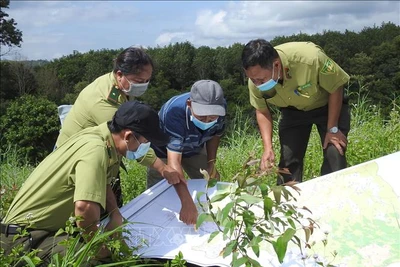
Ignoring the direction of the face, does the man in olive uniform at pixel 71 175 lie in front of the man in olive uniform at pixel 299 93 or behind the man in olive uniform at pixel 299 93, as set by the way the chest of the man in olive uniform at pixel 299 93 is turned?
in front

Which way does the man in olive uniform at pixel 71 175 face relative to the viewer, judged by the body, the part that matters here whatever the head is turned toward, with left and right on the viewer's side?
facing to the right of the viewer

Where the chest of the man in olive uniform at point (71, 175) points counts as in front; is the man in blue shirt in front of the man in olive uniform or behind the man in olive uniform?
in front

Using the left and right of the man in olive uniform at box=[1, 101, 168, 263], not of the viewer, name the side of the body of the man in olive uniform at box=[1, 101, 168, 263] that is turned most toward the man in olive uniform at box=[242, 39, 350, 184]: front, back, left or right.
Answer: front

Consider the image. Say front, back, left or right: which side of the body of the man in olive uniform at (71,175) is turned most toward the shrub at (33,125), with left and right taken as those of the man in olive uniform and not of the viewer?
left

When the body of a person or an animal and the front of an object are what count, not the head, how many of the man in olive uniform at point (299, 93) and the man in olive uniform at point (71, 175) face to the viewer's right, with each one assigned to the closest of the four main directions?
1

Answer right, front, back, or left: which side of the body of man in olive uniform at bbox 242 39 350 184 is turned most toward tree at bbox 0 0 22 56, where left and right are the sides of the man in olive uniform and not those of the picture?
right

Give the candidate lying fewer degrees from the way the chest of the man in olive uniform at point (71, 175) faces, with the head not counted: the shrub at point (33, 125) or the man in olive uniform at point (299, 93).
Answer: the man in olive uniform

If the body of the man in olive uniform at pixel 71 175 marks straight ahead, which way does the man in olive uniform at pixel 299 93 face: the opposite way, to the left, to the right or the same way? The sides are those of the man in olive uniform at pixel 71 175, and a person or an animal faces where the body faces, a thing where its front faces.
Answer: the opposite way

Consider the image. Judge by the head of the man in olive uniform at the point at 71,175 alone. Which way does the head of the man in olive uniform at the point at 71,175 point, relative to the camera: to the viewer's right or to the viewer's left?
to the viewer's right

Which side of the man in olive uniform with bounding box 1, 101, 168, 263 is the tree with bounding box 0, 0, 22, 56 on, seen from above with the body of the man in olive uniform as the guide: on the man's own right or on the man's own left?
on the man's own left

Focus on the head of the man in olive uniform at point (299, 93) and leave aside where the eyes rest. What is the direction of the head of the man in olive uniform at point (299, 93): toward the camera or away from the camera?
toward the camera
